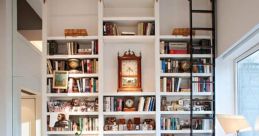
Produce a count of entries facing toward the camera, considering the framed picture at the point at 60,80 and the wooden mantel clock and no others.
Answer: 2

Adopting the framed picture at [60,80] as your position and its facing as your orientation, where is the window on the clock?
The window is roughly at 10 o'clock from the framed picture.

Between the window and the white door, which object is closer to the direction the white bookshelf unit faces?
the window

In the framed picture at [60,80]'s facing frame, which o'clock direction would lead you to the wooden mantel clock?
The wooden mantel clock is roughly at 9 o'clock from the framed picture.

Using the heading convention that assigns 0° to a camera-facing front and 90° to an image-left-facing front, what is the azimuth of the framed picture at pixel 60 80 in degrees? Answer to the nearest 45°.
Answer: approximately 0°

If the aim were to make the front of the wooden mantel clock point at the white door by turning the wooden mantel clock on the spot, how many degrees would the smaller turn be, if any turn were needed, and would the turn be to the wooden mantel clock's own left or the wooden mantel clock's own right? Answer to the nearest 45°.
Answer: approximately 135° to the wooden mantel clock's own right
